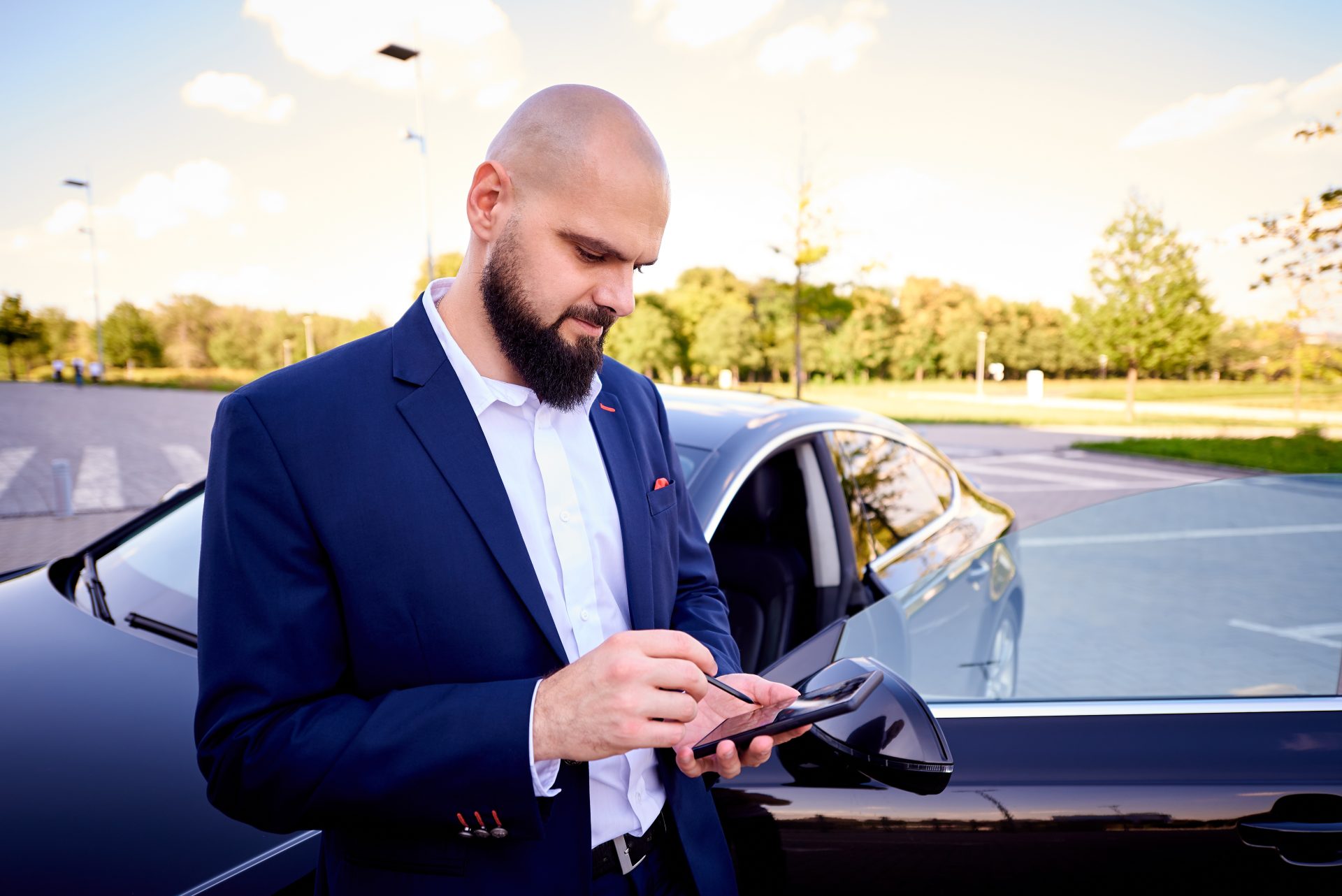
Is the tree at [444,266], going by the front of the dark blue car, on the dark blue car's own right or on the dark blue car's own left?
on the dark blue car's own right

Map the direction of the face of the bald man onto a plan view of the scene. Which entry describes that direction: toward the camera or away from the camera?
toward the camera

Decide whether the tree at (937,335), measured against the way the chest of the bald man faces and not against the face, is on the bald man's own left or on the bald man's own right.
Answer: on the bald man's own left

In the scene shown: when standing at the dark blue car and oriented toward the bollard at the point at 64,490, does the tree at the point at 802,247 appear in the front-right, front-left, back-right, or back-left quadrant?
front-right

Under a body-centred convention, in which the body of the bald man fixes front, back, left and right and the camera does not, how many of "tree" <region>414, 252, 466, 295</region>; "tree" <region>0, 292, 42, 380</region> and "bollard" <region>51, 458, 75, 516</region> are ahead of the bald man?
0

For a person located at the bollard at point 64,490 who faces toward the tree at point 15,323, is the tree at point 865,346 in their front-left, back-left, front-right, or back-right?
front-right

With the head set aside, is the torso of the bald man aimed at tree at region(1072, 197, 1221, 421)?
no

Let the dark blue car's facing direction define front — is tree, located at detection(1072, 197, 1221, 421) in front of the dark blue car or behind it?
behind

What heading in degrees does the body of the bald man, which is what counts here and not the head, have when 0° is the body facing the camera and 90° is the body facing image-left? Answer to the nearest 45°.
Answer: approximately 315°

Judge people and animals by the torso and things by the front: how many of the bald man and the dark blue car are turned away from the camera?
0

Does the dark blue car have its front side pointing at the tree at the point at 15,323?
no

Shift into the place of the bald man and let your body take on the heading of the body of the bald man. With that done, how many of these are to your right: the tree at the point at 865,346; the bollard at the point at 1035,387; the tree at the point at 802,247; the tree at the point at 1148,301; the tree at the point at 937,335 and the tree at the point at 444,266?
0

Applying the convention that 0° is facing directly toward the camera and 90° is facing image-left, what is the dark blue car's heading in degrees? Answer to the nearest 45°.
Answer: approximately 45°

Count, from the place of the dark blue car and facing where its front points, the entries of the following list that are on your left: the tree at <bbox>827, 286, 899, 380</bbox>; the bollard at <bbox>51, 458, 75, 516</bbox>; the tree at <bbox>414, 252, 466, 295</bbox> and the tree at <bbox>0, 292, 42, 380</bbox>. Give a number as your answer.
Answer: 0

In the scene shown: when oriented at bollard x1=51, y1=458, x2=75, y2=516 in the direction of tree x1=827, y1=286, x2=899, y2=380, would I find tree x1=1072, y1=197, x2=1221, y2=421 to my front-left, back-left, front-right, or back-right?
front-right

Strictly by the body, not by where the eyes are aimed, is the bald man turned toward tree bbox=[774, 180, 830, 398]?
no

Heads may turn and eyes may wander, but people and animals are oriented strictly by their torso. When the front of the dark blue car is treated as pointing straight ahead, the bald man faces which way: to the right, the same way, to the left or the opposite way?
to the left
